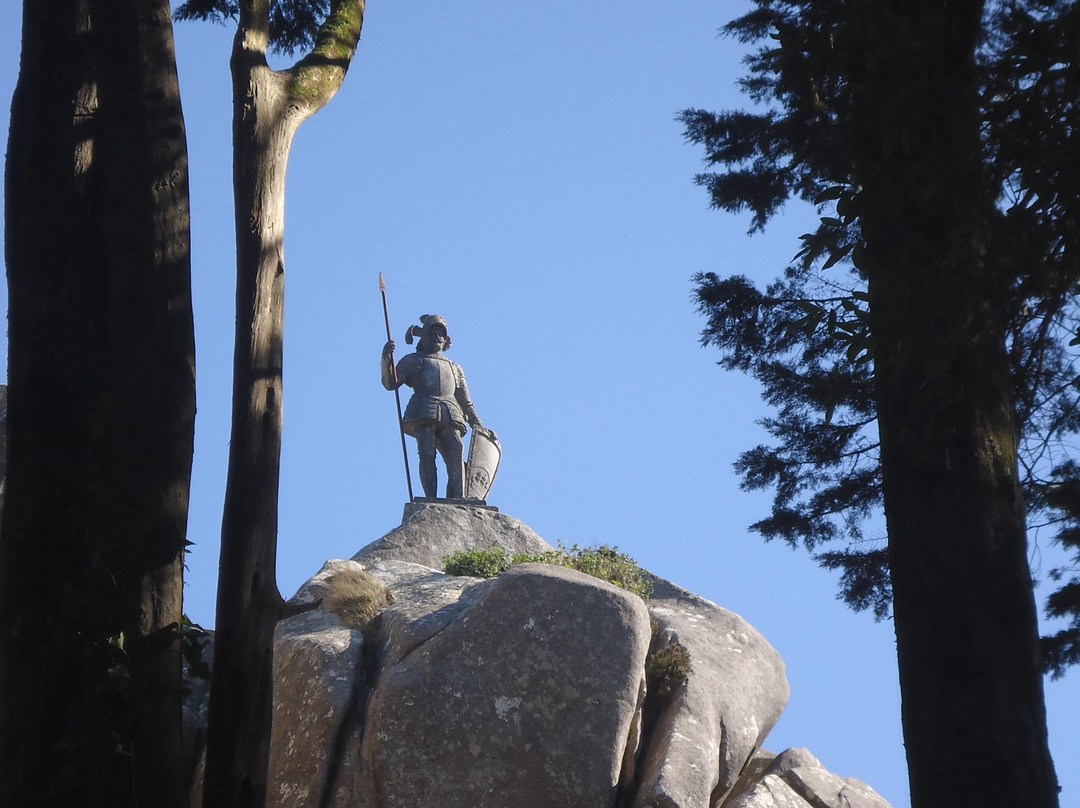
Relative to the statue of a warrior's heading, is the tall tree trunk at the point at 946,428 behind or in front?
in front

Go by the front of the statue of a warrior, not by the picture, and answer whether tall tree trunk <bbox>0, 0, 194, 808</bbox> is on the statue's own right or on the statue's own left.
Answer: on the statue's own right

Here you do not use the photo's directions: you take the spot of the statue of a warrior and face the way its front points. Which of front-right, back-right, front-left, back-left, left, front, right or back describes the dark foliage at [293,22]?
front-right

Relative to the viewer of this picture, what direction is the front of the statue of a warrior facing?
facing the viewer and to the right of the viewer

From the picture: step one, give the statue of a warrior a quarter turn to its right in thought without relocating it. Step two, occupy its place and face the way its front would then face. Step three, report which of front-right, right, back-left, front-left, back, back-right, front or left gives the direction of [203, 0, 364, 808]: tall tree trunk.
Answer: front-left

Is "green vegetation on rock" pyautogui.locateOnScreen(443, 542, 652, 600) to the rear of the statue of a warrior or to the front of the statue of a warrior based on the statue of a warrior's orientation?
to the front
